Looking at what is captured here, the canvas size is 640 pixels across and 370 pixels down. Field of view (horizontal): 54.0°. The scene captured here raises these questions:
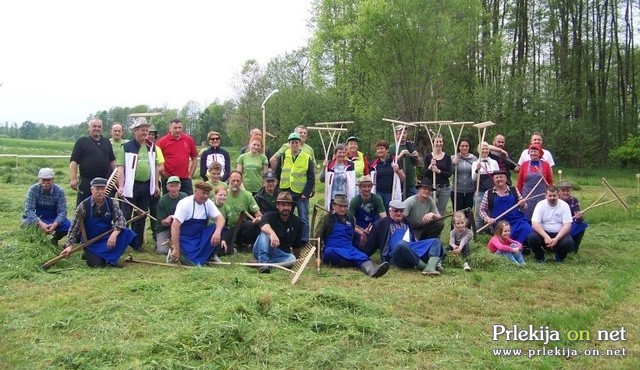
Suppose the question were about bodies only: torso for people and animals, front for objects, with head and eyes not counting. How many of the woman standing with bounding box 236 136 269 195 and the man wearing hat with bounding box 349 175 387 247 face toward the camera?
2

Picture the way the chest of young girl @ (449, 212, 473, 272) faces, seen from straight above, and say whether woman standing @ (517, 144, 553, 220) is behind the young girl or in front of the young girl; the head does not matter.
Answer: behind

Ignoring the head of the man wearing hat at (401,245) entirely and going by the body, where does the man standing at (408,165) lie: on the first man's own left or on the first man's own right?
on the first man's own left

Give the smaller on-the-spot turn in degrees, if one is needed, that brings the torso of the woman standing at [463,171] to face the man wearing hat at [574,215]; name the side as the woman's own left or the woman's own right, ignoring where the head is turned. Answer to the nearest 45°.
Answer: approximately 45° to the woman's own left

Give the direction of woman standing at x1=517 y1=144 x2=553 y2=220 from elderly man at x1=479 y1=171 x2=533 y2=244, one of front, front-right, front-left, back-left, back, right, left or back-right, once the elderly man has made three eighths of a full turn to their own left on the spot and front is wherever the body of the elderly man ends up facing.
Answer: front

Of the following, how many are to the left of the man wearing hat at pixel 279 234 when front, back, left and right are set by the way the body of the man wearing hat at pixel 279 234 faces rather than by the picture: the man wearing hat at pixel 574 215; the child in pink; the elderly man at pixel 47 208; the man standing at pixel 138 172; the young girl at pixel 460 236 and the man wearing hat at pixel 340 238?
4

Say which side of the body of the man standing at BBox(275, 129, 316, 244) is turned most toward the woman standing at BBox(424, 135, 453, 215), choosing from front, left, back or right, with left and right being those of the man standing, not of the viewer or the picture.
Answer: left

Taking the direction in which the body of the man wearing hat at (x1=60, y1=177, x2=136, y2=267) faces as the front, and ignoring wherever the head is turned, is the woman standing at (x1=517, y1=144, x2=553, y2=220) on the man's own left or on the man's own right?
on the man's own left

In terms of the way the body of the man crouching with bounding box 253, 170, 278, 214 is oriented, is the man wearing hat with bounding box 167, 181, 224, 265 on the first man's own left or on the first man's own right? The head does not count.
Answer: on the first man's own right

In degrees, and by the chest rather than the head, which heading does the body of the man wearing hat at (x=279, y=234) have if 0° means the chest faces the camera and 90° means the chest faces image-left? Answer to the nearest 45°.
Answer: approximately 0°

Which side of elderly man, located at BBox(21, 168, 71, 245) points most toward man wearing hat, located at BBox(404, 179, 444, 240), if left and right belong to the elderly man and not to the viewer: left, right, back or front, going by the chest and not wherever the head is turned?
left
